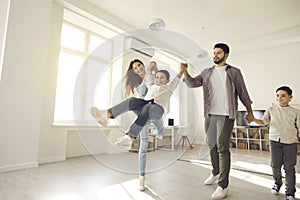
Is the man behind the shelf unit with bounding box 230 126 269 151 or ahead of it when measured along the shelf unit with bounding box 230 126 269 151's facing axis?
ahead

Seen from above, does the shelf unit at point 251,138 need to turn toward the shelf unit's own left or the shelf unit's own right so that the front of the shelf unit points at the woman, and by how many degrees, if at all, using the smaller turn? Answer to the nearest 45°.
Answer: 0° — it already faces them

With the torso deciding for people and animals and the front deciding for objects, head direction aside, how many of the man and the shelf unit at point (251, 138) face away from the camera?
0

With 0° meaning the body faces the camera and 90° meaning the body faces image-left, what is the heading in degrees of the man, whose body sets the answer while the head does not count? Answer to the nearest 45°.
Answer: approximately 45°

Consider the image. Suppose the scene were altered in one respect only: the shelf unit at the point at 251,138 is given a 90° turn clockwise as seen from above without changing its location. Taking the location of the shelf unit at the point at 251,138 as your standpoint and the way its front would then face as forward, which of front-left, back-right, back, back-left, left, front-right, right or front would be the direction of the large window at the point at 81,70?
front-left

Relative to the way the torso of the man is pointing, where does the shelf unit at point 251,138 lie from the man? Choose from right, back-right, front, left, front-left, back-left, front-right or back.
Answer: back-right

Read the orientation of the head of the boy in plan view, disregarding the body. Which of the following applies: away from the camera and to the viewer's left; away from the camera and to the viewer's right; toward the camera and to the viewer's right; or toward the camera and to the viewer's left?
toward the camera and to the viewer's left

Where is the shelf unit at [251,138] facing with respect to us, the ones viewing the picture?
facing the viewer

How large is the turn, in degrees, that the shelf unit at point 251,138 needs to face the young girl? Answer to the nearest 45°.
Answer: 0° — it already faces them
